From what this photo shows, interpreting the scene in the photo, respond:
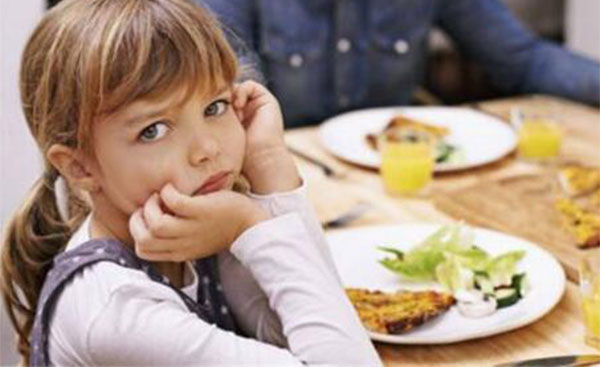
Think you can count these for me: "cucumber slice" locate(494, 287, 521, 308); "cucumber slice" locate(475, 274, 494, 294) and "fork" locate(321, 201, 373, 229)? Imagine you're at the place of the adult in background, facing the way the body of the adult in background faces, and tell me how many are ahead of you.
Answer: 3

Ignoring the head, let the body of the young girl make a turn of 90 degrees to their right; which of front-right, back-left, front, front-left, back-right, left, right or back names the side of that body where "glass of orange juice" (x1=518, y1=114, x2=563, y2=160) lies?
back

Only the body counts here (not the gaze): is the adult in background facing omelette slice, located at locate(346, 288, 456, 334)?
yes

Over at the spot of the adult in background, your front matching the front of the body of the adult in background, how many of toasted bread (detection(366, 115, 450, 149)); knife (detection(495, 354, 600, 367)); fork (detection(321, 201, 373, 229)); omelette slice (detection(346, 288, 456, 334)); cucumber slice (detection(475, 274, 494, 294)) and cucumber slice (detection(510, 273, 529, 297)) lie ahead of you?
6

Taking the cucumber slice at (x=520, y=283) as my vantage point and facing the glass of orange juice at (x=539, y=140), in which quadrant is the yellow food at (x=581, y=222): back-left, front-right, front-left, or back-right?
front-right

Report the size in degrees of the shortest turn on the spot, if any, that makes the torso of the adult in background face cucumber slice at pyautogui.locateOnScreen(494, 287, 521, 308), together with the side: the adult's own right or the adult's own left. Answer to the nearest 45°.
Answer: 0° — they already face it

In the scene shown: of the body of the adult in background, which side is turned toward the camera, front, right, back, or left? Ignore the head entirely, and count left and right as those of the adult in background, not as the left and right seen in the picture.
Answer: front

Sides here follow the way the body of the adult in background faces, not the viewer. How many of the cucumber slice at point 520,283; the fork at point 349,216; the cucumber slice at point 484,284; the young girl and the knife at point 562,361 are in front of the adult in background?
5

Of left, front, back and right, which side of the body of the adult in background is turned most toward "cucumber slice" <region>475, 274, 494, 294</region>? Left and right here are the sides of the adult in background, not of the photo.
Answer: front

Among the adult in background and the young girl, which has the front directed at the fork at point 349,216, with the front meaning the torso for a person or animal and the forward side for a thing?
the adult in background

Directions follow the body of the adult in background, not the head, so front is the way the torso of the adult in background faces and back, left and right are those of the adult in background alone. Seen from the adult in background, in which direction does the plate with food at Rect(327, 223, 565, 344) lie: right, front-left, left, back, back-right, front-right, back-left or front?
front

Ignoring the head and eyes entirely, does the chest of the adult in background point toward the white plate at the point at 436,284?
yes

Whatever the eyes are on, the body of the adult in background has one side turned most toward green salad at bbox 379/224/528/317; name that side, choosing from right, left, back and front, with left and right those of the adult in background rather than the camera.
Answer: front

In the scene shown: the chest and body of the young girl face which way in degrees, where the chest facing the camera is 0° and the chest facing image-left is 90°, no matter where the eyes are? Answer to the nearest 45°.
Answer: approximately 315°

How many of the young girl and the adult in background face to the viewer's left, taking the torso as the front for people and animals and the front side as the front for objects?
0

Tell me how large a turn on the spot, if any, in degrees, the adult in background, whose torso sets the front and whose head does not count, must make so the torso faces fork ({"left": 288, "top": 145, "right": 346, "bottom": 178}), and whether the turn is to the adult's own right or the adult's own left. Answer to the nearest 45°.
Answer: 0° — they already face it
